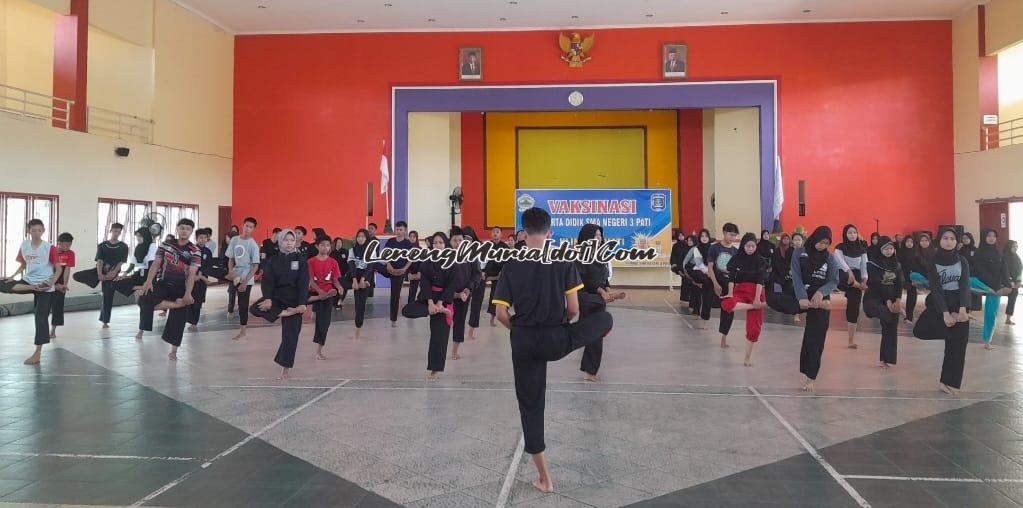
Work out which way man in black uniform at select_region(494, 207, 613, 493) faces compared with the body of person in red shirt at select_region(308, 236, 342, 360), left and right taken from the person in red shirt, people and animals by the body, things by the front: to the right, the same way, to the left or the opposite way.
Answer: the opposite way

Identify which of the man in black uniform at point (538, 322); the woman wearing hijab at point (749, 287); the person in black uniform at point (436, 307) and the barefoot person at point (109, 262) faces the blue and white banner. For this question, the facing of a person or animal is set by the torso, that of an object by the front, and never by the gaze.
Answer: the man in black uniform

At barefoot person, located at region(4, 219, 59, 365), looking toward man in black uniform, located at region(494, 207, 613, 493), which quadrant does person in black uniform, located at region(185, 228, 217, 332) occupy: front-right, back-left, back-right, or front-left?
back-left

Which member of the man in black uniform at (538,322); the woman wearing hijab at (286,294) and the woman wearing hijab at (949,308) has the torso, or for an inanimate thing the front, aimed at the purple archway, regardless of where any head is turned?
the man in black uniform

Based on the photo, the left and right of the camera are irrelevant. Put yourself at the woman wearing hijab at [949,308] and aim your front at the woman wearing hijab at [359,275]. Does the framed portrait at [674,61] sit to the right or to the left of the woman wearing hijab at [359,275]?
right

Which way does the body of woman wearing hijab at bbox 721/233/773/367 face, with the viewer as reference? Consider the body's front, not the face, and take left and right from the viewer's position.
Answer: facing the viewer

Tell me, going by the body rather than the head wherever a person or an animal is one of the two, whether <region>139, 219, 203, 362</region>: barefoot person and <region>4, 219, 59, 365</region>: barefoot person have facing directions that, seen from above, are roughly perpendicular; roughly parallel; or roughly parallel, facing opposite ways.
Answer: roughly parallel

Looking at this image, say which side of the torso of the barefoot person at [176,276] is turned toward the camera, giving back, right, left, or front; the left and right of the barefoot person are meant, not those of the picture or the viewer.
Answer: front

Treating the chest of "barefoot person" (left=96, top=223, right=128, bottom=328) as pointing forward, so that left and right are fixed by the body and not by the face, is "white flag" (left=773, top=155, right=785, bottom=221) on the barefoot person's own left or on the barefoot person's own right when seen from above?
on the barefoot person's own left

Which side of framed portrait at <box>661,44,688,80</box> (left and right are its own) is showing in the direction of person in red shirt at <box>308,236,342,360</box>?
front

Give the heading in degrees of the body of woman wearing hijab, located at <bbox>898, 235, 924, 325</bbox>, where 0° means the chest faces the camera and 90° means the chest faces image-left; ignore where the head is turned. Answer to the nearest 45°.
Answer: approximately 0°

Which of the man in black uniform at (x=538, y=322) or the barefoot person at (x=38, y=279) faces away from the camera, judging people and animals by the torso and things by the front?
the man in black uniform

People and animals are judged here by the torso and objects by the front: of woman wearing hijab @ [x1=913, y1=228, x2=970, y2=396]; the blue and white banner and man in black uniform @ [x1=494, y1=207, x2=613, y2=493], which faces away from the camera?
the man in black uniform

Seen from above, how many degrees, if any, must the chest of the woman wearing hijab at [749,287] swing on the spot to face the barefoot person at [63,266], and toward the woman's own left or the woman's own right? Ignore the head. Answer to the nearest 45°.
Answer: approximately 90° to the woman's own right
